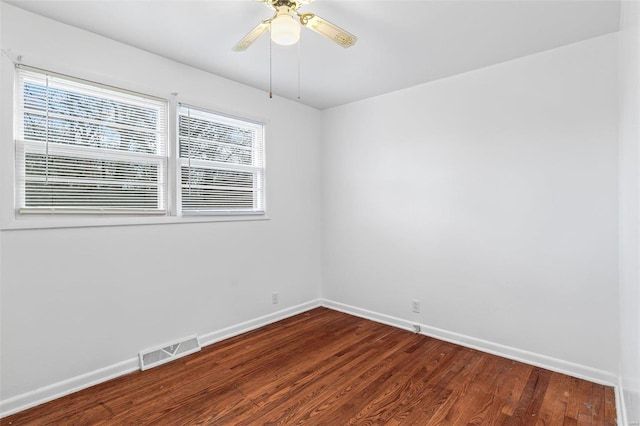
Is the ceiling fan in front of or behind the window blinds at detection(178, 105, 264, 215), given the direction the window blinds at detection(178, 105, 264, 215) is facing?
in front

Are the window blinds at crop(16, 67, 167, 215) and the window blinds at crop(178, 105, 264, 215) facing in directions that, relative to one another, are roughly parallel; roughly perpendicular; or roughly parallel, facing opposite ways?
roughly parallel

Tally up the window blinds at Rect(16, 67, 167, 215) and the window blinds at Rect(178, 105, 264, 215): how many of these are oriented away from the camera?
0

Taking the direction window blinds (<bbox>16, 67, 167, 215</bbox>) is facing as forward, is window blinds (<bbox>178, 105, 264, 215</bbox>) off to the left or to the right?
on its left

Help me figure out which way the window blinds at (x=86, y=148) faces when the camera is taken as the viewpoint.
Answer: facing the viewer and to the right of the viewer

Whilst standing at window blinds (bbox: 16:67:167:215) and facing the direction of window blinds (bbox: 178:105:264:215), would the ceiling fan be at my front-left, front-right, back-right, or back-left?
front-right

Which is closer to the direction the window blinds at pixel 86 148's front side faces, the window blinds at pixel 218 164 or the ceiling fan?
the ceiling fan

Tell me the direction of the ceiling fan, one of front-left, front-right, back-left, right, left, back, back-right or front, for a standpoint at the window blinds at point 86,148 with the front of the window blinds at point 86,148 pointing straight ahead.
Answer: front

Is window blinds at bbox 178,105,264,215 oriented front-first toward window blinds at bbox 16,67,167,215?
no
